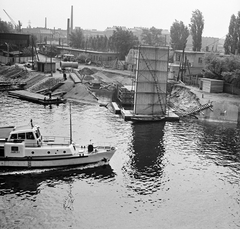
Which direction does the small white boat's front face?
to the viewer's right
